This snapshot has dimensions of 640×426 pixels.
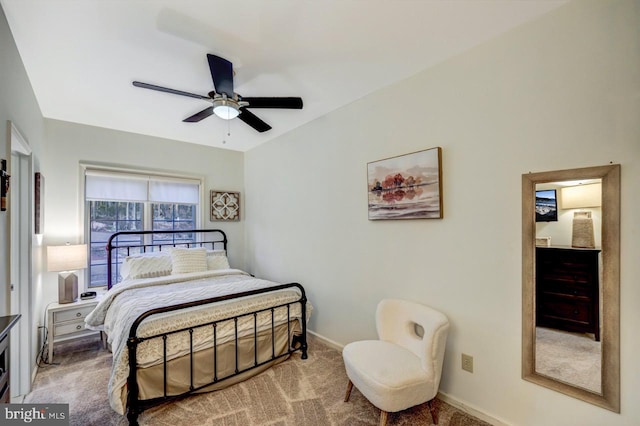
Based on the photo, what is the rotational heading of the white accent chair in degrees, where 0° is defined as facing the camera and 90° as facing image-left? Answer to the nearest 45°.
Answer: approximately 45°

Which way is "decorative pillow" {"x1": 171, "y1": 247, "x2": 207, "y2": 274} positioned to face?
toward the camera

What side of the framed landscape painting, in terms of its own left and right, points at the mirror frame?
left

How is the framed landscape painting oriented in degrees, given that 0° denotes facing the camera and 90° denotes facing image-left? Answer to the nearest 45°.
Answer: approximately 45°

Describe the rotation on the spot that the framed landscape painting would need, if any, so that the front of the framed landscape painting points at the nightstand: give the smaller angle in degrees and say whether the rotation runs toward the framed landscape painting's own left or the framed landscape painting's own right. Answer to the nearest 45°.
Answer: approximately 45° to the framed landscape painting's own right

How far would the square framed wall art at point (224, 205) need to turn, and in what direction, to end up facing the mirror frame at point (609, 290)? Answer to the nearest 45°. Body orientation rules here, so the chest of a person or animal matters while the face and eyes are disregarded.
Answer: approximately 45° to its left

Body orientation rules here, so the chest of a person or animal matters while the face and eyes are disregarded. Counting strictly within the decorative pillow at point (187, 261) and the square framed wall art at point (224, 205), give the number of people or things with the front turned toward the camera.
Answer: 2

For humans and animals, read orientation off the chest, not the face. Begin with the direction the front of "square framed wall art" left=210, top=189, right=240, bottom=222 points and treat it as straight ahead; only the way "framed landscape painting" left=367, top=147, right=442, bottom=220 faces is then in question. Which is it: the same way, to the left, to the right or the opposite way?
to the right

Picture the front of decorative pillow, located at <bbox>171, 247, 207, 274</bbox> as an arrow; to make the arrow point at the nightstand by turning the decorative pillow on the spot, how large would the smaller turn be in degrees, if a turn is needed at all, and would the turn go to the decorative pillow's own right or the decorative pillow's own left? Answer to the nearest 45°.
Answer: approximately 90° to the decorative pillow's own right

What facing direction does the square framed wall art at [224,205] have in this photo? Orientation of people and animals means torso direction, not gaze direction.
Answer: toward the camera

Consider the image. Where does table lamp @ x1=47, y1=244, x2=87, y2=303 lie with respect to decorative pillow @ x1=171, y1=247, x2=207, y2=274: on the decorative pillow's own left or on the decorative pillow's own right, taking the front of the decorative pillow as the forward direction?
on the decorative pillow's own right

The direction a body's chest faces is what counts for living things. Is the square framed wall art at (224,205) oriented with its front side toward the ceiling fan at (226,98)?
yes
